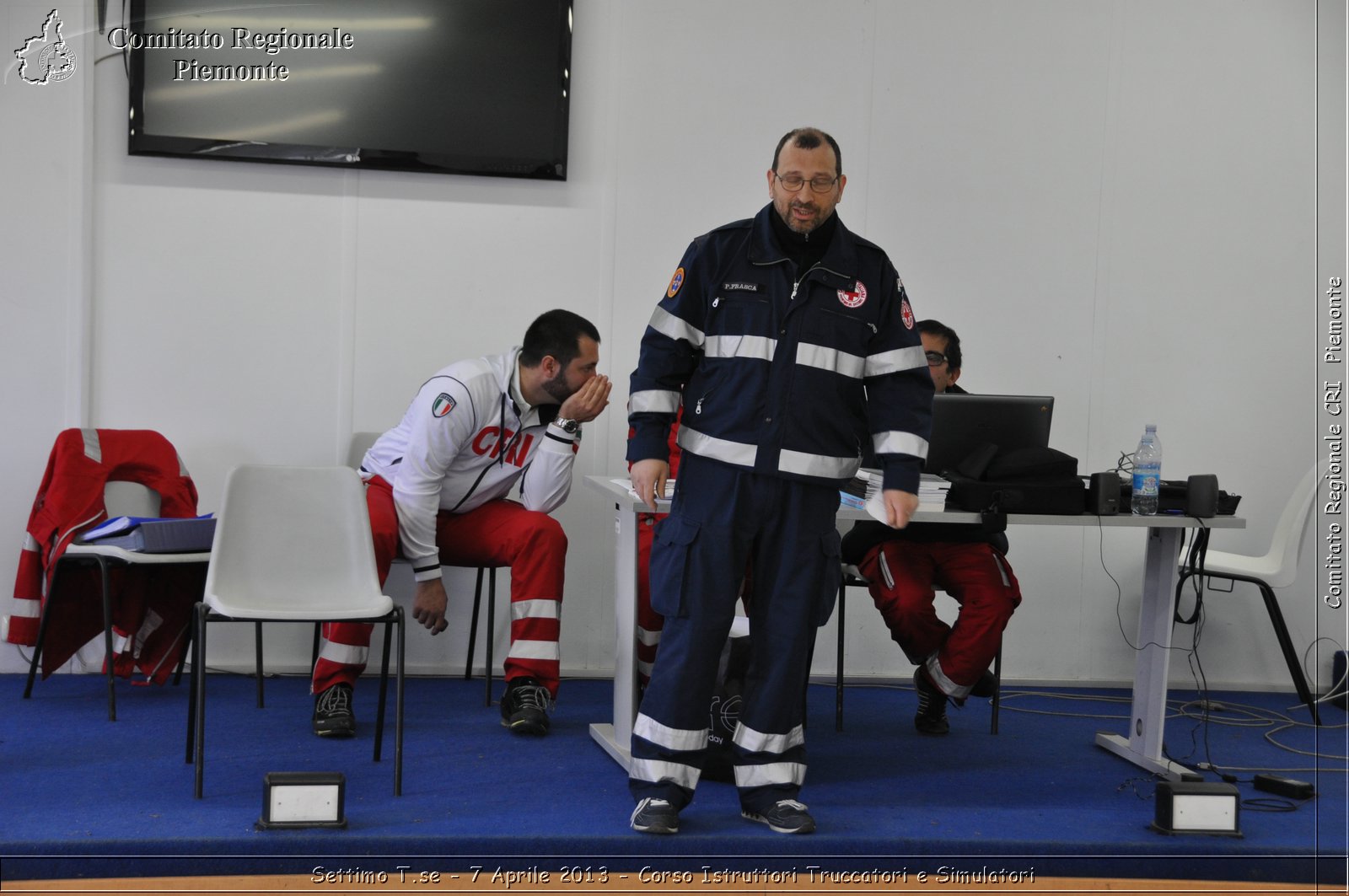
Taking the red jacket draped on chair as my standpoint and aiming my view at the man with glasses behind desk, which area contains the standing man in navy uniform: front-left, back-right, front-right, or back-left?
front-right

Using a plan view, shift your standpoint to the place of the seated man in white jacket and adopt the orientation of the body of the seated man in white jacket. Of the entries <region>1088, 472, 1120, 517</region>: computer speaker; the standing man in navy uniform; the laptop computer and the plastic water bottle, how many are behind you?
0

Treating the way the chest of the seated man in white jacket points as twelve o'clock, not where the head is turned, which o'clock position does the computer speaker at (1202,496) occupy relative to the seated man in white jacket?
The computer speaker is roughly at 11 o'clock from the seated man in white jacket.

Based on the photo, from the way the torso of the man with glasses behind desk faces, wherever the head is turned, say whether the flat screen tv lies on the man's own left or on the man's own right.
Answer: on the man's own right

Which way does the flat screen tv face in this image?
toward the camera

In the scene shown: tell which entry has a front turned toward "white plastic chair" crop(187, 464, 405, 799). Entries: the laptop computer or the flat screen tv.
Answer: the flat screen tv

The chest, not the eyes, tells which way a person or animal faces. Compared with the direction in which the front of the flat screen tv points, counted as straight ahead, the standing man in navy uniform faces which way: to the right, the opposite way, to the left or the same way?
the same way

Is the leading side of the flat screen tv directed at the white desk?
no

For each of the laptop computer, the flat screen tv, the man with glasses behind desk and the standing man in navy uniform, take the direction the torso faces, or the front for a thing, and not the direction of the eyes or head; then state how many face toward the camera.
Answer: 3

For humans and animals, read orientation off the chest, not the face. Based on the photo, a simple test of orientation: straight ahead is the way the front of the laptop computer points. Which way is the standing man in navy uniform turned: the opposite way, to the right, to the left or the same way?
the opposite way

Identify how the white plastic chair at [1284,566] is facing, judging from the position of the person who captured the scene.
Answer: facing to the left of the viewer

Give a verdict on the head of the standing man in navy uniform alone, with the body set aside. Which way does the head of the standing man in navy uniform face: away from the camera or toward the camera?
toward the camera

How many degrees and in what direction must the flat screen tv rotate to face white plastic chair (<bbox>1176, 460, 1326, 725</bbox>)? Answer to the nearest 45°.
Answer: approximately 90° to its left

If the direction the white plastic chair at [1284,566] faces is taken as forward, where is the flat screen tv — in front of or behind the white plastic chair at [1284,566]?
in front

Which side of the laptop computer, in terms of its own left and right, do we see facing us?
back

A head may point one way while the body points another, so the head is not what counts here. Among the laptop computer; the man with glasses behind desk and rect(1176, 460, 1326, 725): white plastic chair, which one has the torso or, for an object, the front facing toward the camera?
the man with glasses behind desk
